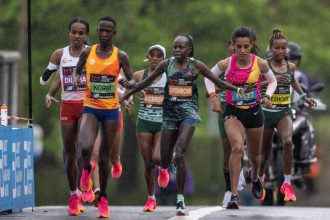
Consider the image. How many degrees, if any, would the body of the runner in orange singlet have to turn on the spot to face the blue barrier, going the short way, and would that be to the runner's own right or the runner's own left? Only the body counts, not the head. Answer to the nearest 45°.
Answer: approximately 135° to the runner's own right

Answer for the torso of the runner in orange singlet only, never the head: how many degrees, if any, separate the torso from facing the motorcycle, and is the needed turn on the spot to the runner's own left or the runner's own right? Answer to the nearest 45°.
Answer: approximately 135° to the runner's own left

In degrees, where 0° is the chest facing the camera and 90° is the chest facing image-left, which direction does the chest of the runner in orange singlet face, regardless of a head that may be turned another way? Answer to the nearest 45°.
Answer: approximately 0°
